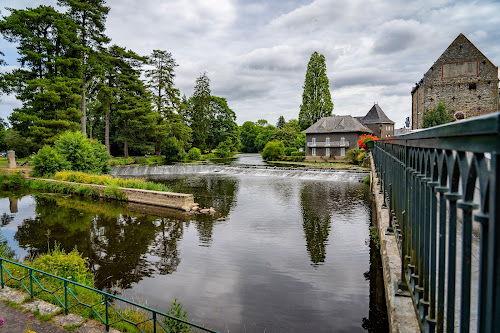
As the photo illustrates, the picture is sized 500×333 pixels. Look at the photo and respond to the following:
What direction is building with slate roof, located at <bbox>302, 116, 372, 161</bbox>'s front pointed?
toward the camera

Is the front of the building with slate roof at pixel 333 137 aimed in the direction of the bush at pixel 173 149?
no

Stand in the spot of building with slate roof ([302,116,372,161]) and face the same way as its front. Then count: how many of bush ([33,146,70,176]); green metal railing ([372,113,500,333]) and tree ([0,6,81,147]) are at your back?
0

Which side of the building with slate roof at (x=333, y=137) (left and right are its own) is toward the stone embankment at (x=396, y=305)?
front

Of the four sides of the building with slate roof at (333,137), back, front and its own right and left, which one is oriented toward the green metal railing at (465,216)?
front

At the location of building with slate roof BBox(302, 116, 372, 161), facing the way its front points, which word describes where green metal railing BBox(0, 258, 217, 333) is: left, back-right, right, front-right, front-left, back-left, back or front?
front

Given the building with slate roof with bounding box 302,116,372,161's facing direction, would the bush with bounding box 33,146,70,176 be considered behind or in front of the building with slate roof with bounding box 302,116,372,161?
in front

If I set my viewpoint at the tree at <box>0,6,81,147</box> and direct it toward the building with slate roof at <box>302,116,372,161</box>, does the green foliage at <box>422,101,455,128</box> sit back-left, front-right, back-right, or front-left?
front-right

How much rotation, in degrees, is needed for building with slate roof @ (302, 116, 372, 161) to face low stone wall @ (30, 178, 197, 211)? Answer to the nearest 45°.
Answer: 0° — it already faces it

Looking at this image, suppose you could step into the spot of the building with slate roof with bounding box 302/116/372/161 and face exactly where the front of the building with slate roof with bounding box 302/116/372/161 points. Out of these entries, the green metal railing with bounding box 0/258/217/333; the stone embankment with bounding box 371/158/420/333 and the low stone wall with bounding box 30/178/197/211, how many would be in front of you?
3

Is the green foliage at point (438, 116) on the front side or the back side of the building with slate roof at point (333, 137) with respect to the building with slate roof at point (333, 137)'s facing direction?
on the front side

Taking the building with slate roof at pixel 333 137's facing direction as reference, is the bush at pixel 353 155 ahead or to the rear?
ahead

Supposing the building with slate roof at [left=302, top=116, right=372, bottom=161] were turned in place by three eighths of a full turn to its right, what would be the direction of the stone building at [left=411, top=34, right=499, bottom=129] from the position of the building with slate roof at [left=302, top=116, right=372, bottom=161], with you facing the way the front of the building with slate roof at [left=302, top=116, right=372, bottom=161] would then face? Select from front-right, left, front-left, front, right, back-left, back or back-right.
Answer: back

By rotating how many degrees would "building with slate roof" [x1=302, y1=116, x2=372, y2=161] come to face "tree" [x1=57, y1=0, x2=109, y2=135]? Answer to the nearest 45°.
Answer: approximately 45° to its right
